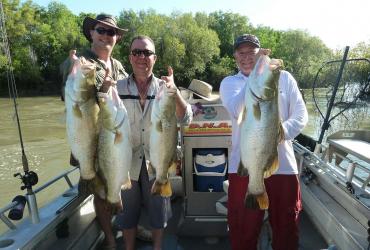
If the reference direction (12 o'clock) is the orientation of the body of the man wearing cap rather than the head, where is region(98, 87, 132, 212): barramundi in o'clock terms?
The barramundi is roughly at 2 o'clock from the man wearing cap.

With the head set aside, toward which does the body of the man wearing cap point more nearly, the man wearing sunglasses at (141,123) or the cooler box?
the man wearing sunglasses

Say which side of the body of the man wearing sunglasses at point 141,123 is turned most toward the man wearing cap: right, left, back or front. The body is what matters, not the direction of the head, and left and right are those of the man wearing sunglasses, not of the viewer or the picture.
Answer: left
